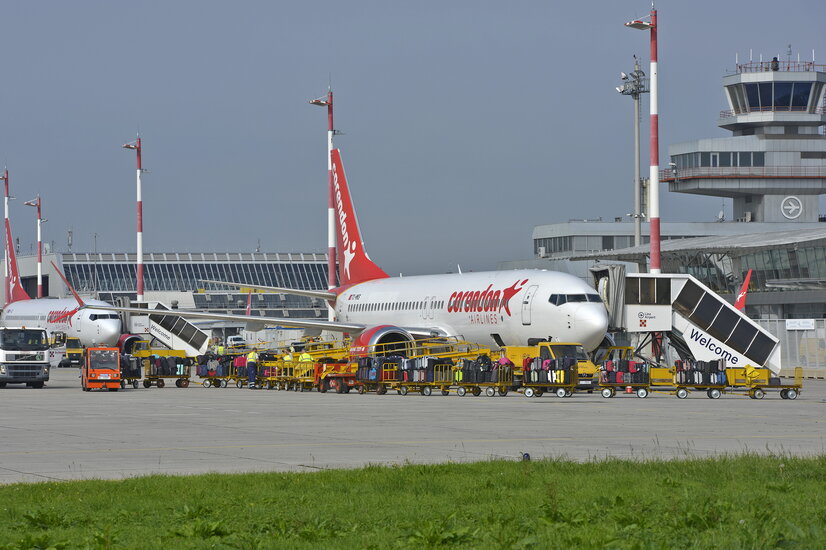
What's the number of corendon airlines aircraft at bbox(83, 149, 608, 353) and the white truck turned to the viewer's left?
0

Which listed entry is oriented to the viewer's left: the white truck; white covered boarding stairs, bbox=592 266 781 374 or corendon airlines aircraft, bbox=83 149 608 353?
the white covered boarding stairs

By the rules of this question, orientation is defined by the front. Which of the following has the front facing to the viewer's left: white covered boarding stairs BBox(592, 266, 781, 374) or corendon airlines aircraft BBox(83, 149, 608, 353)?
the white covered boarding stairs

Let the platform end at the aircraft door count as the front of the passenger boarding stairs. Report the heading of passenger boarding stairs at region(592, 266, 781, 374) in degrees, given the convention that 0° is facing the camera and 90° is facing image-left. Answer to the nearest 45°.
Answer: approximately 90°

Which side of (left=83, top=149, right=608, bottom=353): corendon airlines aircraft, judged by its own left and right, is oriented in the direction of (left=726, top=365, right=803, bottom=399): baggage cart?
front

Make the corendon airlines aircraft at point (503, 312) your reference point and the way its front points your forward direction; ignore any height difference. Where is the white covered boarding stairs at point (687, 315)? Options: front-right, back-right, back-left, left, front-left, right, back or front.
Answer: front

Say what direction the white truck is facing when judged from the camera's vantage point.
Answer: facing the viewer

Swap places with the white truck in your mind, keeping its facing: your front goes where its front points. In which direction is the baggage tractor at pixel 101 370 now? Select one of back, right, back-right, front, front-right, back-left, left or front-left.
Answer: front-left

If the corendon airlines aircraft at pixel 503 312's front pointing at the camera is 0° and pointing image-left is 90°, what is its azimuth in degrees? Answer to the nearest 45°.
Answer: approximately 315°

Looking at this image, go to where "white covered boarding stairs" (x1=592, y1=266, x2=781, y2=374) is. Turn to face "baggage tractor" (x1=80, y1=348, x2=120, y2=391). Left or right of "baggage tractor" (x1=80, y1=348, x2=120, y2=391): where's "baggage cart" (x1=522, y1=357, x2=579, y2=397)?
left

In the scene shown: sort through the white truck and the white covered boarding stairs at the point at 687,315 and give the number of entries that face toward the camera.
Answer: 1
